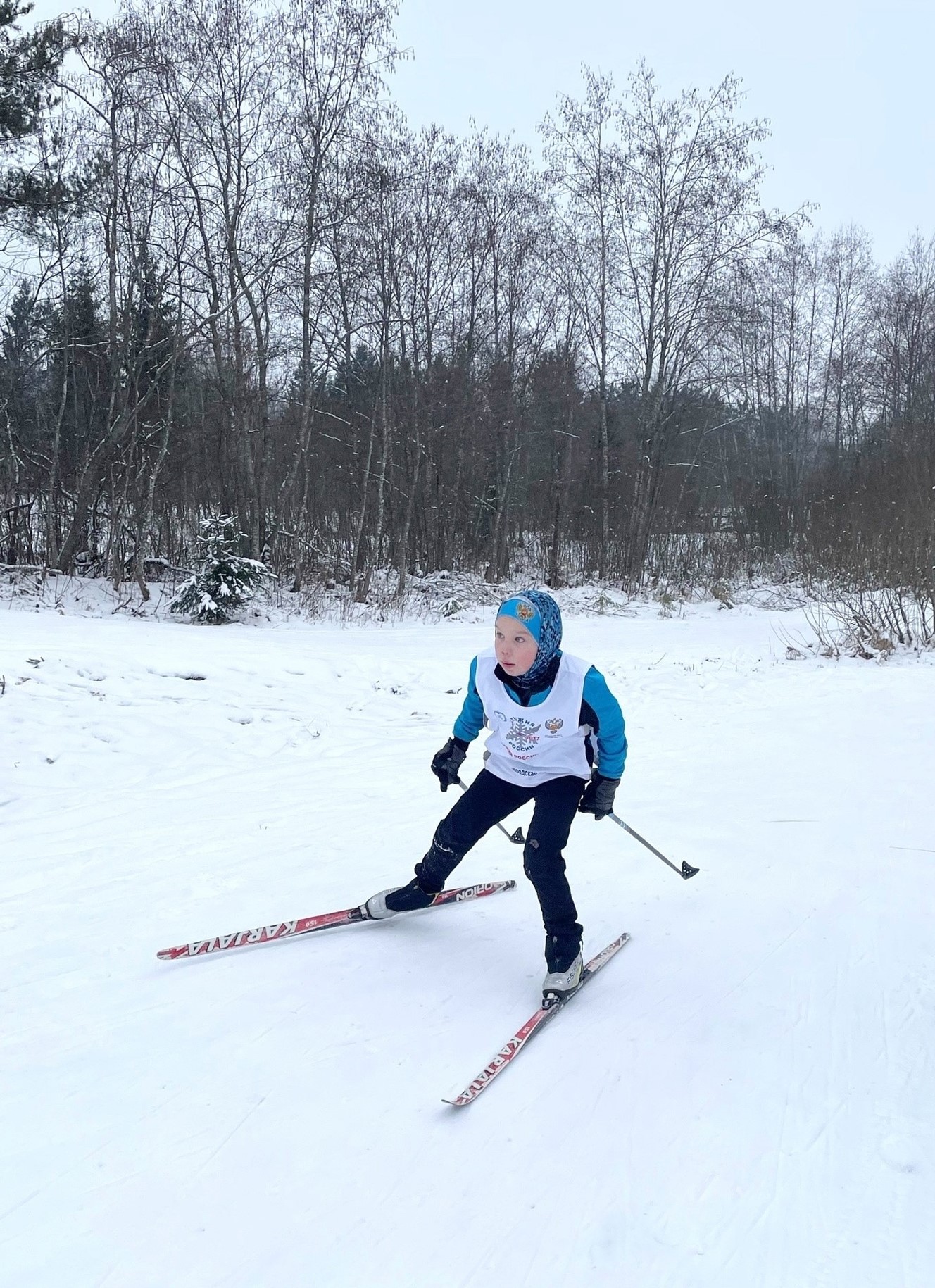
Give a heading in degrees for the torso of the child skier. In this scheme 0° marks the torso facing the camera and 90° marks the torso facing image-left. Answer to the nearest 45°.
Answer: approximately 45°

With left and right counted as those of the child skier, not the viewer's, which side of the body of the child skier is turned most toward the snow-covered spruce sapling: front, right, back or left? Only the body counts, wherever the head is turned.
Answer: right
